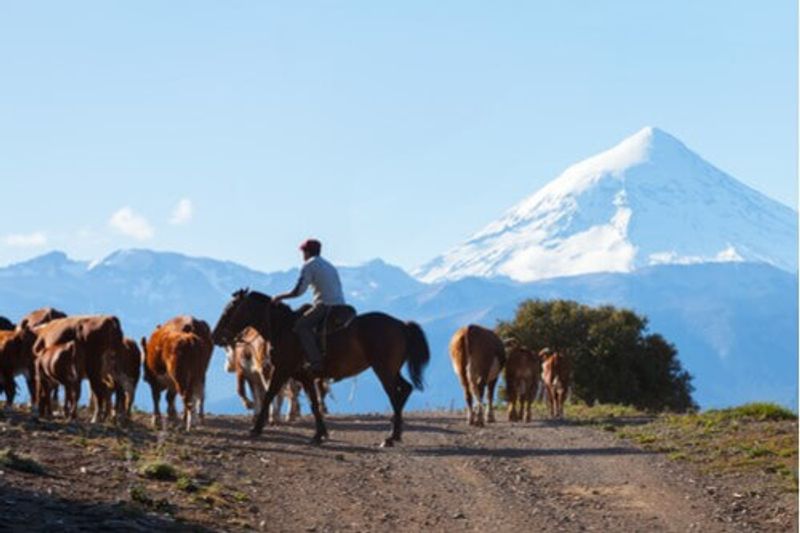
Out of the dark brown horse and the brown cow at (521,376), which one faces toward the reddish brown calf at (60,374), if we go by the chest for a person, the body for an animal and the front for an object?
the dark brown horse

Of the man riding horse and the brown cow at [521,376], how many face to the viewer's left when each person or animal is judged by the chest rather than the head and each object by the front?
1

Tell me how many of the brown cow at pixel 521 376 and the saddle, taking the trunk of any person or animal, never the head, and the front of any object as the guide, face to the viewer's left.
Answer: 1

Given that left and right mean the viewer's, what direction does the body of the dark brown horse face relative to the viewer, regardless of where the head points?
facing to the left of the viewer

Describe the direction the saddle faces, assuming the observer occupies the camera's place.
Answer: facing to the left of the viewer

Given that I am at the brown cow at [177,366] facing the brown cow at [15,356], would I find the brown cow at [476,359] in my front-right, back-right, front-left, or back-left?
back-right

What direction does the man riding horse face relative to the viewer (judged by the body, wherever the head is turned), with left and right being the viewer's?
facing to the left of the viewer

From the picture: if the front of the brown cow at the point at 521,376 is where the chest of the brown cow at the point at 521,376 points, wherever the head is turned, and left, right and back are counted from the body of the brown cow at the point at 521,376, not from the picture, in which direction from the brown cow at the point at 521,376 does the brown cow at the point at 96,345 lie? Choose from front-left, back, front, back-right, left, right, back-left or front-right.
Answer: back-left

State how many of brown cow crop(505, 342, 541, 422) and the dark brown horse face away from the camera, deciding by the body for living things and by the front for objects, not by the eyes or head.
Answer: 1

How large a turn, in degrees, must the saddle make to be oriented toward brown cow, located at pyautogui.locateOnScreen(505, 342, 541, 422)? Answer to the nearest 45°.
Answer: approximately 135° to its right

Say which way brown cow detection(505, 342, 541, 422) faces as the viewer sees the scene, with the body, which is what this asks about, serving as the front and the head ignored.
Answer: away from the camera
